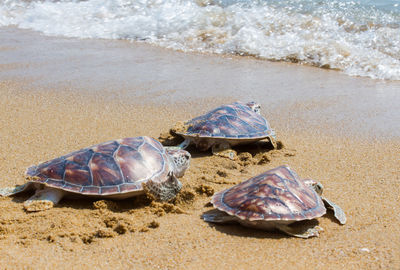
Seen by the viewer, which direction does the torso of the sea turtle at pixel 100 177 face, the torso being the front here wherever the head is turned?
to the viewer's right

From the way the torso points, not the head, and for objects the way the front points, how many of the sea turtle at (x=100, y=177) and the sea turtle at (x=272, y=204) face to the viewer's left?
0

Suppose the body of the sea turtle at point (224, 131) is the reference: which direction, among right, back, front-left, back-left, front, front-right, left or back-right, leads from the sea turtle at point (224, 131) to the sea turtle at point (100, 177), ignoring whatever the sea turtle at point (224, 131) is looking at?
back

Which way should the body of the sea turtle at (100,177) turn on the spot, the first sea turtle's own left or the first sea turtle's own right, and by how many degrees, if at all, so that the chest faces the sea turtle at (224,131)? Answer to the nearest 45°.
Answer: approximately 45° to the first sea turtle's own left

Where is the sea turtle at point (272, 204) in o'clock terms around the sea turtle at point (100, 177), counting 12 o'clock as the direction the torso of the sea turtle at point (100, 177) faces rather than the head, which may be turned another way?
the sea turtle at point (272, 204) is roughly at 1 o'clock from the sea turtle at point (100, 177).

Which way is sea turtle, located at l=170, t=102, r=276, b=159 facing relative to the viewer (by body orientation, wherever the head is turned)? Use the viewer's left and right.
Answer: facing away from the viewer and to the right of the viewer

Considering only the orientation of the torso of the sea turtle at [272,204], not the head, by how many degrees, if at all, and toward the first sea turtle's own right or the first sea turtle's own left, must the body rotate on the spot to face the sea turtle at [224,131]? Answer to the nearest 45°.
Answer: approximately 45° to the first sea turtle's own left

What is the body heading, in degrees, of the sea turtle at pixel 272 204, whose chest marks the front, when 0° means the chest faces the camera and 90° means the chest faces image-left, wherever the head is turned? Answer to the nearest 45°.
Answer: approximately 225°

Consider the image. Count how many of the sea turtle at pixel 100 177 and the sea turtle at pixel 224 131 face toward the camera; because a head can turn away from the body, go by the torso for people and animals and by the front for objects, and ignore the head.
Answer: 0
